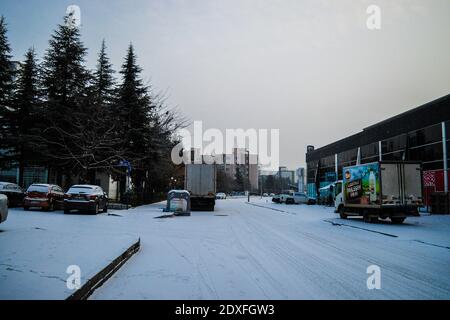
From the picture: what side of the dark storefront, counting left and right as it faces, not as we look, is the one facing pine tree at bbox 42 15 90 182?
front

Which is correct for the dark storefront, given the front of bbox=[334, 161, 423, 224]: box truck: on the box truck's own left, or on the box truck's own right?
on the box truck's own right

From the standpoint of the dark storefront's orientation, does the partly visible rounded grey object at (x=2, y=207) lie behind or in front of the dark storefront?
in front

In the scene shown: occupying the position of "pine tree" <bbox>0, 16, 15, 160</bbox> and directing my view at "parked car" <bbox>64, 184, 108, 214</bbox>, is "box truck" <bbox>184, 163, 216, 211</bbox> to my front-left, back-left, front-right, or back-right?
front-left

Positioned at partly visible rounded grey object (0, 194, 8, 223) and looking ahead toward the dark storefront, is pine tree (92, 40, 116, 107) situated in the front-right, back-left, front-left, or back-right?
front-left

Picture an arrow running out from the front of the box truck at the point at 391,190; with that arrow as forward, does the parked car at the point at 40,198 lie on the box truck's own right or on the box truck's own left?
on the box truck's own left

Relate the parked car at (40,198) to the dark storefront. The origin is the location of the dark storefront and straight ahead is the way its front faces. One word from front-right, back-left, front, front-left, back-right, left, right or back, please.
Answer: front

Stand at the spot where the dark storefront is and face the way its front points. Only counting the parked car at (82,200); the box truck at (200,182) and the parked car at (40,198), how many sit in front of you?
3

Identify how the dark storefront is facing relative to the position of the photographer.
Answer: facing the viewer and to the left of the viewer

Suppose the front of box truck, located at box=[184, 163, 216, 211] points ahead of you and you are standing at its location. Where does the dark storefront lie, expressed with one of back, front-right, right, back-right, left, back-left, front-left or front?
right

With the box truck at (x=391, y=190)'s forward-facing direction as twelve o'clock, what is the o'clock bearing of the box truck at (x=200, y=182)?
the box truck at (x=200, y=182) is roughly at 11 o'clock from the box truck at (x=391, y=190).

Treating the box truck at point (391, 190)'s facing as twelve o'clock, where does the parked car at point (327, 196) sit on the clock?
The parked car is roughly at 1 o'clock from the box truck.
